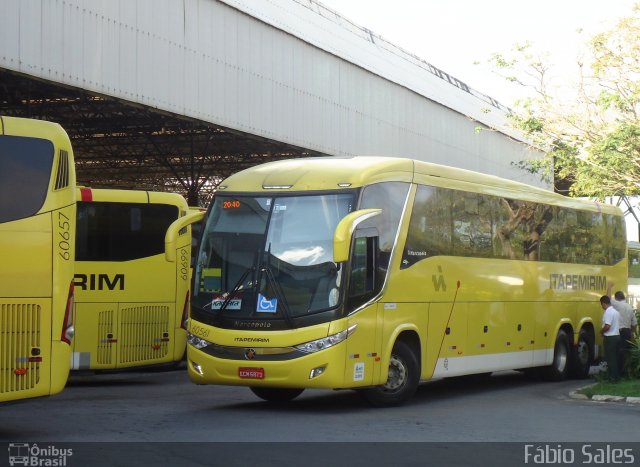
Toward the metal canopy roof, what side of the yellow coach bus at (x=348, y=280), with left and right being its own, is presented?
right

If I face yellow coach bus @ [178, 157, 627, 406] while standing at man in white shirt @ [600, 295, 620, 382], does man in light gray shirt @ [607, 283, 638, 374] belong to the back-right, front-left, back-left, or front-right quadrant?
back-right

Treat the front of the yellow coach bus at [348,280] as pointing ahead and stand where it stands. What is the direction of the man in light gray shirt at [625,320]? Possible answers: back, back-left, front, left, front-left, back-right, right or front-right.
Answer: back

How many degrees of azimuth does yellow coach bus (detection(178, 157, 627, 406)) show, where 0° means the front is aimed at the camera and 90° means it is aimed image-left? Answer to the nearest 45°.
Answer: approximately 45°

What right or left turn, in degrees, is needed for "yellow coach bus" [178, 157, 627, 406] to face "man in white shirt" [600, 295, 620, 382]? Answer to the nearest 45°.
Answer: approximately 180°
